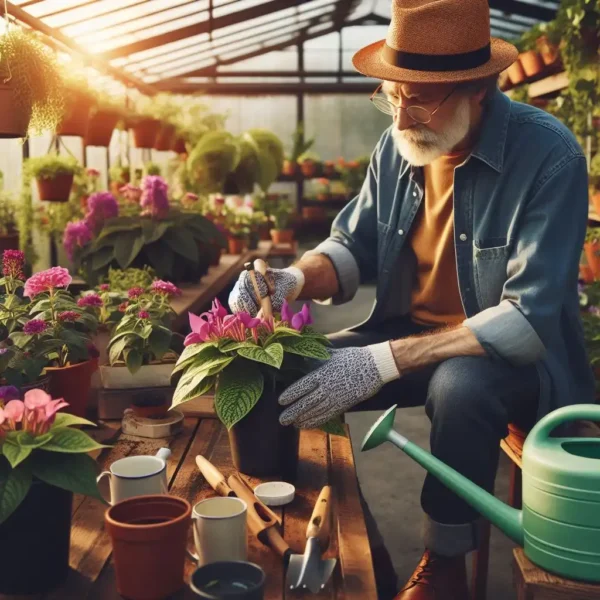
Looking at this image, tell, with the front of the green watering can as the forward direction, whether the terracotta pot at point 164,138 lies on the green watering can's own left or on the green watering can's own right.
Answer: on the green watering can's own right

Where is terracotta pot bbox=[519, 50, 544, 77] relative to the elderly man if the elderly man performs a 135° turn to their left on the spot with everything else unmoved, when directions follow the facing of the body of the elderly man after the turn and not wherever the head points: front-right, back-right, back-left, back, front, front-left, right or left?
left

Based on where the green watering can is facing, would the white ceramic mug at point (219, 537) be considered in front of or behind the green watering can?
in front

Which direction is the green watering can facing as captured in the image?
to the viewer's left

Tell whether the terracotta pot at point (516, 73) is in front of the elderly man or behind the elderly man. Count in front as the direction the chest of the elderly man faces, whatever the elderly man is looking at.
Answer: behind

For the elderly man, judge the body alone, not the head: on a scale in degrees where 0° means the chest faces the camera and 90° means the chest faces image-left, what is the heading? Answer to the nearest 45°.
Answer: approximately 45°

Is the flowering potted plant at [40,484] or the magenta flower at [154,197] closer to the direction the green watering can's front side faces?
the flowering potted plant

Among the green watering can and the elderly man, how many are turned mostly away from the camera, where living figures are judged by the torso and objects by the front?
0

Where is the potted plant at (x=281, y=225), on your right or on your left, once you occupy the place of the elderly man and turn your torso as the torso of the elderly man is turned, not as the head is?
on your right

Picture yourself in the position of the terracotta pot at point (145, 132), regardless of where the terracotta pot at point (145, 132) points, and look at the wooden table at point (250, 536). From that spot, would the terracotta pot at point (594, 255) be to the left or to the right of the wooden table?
left

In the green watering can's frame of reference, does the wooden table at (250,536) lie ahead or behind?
ahead
